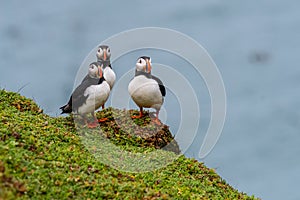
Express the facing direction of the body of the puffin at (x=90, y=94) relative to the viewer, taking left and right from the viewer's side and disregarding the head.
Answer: facing the viewer and to the right of the viewer

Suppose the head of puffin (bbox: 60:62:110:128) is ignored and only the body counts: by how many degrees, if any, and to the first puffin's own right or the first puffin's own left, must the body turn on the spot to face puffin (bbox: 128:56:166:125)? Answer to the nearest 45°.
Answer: approximately 45° to the first puffin's own left
